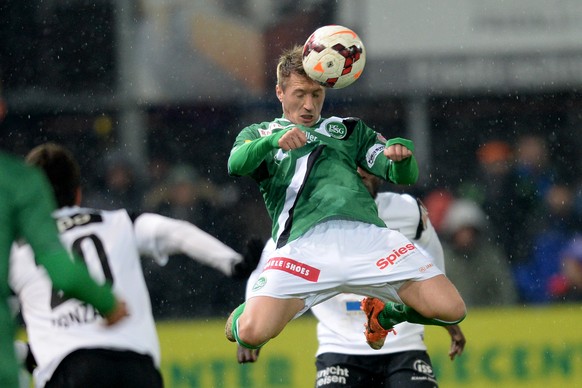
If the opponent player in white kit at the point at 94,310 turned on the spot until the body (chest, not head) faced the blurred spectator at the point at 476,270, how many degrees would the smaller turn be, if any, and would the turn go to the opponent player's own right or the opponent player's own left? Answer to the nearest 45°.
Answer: approximately 45° to the opponent player's own right

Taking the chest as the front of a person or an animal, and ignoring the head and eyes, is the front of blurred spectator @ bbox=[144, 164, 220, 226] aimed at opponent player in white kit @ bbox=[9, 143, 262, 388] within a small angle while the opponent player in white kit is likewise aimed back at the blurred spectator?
yes

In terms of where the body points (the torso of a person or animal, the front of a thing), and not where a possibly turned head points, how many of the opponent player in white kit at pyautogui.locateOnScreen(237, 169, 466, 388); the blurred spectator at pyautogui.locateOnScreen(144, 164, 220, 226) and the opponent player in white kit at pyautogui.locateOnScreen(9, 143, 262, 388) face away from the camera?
1

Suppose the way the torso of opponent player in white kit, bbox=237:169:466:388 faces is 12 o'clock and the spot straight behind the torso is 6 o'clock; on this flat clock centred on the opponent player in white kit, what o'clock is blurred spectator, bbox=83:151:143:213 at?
The blurred spectator is roughly at 5 o'clock from the opponent player in white kit.

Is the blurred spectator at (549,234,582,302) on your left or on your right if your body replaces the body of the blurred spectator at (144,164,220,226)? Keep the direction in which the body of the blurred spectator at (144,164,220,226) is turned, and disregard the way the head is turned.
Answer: on your left

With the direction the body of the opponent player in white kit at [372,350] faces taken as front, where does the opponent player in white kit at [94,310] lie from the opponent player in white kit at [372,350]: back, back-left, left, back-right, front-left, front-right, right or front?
front-right

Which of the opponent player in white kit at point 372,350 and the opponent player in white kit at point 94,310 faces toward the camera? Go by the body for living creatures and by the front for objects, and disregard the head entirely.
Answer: the opponent player in white kit at point 372,350

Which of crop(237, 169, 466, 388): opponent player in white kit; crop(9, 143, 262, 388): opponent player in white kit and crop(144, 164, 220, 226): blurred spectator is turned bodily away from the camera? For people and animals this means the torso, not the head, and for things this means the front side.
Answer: crop(9, 143, 262, 388): opponent player in white kit

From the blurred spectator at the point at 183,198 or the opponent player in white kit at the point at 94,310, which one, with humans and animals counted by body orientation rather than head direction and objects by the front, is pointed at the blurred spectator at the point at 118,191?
the opponent player in white kit

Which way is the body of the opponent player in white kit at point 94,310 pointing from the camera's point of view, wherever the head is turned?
away from the camera

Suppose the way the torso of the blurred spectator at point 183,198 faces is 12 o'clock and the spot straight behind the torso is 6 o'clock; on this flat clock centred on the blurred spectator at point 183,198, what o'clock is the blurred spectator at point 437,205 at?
the blurred spectator at point 437,205 is roughly at 9 o'clock from the blurred spectator at point 183,198.

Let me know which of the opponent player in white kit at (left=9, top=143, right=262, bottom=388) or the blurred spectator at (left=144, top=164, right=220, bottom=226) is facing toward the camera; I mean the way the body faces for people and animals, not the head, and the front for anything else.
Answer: the blurred spectator

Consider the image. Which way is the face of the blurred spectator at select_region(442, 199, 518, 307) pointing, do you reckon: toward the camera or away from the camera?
toward the camera

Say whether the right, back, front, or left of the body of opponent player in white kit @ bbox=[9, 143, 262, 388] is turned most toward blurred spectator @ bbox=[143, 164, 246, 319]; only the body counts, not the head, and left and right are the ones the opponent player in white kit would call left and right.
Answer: front

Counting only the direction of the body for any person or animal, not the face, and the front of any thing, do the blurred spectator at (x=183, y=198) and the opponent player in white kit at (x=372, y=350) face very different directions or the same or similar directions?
same or similar directions

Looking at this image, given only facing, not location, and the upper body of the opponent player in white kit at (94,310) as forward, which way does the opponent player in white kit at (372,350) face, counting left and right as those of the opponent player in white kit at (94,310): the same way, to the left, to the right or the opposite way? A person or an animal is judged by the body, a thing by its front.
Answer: the opposite way

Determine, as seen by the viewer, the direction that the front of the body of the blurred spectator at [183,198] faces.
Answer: toward the camera

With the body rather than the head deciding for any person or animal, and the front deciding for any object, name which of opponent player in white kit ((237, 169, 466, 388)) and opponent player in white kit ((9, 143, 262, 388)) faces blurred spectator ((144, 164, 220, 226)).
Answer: opponent player in white kit ((9, 143, 262, 388))

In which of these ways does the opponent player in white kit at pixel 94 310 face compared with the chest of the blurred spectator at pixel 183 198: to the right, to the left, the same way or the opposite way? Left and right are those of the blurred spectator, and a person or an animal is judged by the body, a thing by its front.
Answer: the opposite way

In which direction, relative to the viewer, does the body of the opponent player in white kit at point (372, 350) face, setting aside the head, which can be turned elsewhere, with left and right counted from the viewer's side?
facing the viewer
